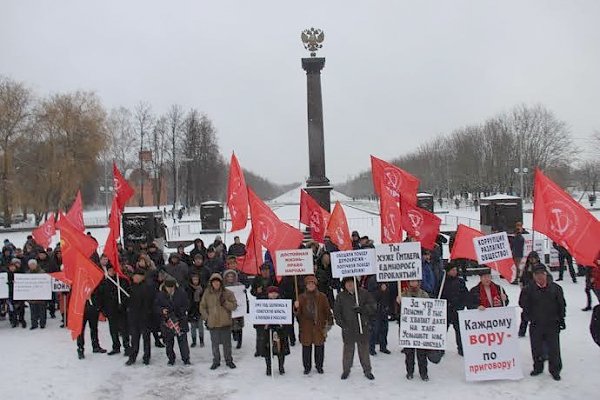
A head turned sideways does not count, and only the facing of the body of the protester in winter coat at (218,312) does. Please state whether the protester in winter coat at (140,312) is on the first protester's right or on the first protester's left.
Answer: on the first protester's right

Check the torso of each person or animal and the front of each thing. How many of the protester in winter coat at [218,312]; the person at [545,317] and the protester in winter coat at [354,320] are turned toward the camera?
3

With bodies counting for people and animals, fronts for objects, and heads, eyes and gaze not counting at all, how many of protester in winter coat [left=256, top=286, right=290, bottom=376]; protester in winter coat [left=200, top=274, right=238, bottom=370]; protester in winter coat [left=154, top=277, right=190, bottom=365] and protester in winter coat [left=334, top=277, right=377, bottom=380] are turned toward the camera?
4

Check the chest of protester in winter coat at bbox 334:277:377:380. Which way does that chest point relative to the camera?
toward the camera

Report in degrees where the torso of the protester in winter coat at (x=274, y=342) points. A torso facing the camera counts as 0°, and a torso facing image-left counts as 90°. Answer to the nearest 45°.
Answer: approximately 0°

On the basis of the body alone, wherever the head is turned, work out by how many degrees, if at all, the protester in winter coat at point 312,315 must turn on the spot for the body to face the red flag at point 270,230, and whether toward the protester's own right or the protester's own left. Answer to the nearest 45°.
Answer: approximately 180°

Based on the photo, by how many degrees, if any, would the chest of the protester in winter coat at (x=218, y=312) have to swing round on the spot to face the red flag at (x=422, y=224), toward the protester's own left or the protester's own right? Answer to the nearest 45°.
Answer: approximately 90° to the protester's own left

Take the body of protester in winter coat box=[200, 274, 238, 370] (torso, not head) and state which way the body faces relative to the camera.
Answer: toward the camera

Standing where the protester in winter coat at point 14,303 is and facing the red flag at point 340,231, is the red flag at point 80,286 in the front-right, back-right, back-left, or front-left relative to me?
front-right

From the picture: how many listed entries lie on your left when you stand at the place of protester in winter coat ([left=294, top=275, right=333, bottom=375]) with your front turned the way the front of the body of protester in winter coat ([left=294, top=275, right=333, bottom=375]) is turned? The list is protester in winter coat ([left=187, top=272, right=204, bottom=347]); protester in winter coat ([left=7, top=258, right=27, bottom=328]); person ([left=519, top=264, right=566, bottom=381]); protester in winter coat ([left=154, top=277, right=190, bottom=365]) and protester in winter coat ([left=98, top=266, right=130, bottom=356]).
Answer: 1

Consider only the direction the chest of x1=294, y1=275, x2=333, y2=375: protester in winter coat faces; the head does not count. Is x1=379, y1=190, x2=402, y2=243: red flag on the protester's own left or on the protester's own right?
on the protester's own left

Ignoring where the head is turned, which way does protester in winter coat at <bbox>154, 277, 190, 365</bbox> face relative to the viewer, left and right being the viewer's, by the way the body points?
facing the viewer

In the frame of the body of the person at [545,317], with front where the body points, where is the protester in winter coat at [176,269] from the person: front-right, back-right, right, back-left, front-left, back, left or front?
right

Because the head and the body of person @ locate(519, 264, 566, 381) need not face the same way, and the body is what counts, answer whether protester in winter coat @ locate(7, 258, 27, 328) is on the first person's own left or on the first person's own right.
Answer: on the first person's own right

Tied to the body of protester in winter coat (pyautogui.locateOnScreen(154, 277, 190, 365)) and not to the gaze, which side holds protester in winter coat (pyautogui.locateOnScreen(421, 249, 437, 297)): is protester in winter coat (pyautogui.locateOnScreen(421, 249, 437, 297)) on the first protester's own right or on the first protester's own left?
on the first protester's own left
